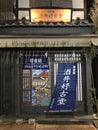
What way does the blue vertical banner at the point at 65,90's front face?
toward the camera

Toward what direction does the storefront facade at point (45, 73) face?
toward the camera
